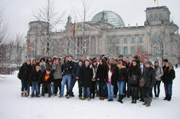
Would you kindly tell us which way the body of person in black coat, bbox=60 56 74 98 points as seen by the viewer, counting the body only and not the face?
toward the camera

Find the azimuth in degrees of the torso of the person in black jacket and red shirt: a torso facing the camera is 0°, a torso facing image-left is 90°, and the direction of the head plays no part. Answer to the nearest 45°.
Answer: approximately 0°

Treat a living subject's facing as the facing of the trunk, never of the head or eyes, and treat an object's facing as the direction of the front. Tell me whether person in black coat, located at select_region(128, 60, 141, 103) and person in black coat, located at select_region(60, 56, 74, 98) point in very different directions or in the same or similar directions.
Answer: same or similar directions

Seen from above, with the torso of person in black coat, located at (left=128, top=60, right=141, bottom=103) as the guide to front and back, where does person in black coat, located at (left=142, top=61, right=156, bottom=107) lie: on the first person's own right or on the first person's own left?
on the first person's own left

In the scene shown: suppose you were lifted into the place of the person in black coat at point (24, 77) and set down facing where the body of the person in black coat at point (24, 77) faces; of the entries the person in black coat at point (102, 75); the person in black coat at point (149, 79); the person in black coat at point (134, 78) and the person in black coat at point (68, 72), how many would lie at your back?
0

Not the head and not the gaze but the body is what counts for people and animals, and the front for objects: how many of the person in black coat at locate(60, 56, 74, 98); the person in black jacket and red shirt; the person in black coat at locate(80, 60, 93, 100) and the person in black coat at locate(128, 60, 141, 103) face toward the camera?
4

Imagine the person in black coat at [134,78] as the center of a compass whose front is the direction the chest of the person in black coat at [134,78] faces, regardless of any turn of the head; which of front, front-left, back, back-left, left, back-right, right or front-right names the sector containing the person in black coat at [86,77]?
right

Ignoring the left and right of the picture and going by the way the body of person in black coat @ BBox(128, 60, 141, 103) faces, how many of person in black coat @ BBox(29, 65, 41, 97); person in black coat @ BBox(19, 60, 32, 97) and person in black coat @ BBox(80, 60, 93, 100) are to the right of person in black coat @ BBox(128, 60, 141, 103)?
3

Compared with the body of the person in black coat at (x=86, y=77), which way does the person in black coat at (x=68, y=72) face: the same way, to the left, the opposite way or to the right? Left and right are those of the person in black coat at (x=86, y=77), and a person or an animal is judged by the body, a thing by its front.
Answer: the same way

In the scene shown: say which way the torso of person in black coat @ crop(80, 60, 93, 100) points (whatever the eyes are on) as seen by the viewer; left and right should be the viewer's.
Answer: facing the viewer

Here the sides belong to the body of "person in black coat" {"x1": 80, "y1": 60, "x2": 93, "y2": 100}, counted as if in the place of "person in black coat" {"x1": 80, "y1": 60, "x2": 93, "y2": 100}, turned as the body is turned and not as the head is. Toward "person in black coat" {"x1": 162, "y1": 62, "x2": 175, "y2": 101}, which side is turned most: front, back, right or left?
left

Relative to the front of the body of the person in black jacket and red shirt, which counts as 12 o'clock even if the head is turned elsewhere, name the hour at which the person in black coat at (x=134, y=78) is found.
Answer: The person in black coat is roughly at 10 o'clock from the person in black jacket and red shirt.

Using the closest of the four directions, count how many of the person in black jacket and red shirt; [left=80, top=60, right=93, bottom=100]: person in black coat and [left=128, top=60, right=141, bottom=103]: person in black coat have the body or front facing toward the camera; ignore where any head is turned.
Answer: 3

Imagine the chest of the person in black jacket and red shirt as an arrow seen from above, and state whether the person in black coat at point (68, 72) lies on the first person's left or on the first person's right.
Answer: on the first person's left

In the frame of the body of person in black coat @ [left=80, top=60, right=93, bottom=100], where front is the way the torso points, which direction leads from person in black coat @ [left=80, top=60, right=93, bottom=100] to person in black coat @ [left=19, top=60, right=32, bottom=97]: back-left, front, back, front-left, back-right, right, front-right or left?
right

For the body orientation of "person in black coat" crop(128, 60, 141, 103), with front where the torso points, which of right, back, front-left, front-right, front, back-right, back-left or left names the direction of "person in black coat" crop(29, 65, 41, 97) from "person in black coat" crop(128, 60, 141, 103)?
right

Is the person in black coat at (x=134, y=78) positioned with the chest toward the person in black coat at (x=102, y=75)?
no

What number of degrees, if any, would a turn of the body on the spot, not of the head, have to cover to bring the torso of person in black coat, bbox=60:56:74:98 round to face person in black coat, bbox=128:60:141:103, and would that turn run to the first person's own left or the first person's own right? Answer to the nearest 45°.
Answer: approximately 45° to the first person's own left

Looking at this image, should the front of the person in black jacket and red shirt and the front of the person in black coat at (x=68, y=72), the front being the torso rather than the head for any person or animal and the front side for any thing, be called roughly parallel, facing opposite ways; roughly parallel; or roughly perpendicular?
roughly parallel

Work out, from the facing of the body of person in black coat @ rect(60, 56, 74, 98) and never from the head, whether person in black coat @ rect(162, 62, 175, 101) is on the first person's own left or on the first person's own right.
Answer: on the first person's own left
